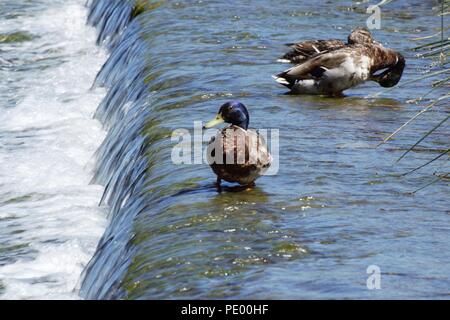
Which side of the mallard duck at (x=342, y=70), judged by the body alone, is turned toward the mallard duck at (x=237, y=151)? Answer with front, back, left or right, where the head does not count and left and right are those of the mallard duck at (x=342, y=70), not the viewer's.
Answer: right

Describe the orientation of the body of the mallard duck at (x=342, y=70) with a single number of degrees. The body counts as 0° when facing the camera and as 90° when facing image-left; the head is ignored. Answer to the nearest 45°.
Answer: approximately 270°
